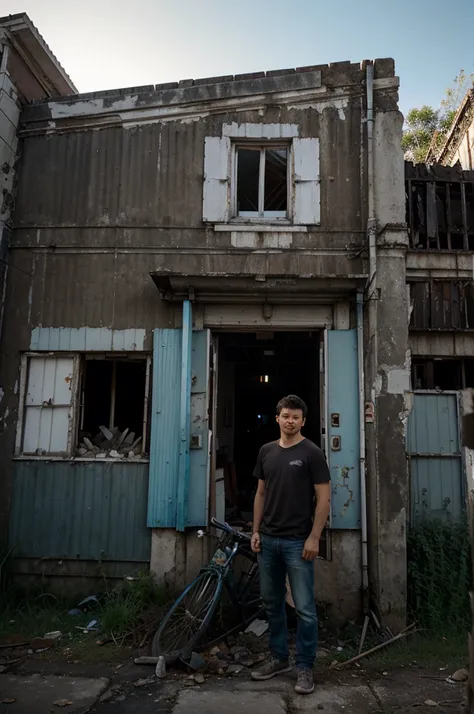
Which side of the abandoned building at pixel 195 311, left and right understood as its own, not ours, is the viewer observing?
front
